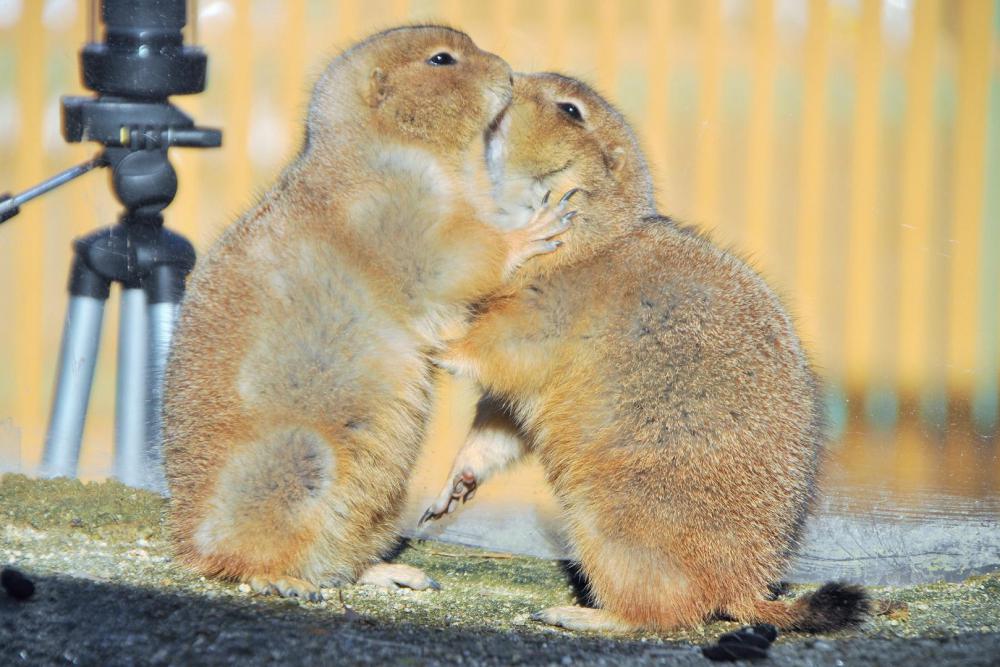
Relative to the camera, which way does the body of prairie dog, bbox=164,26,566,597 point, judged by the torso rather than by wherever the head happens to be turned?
to the viewer's right

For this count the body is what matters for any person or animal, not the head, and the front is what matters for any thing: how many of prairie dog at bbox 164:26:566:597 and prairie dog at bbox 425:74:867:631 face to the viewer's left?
1

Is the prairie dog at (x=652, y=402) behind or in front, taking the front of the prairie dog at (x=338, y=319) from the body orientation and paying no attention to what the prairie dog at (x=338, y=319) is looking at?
in front

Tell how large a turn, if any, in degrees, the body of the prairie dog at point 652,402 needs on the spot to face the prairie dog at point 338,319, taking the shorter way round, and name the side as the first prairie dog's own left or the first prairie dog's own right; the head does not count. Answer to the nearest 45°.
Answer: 0° — it already faces it

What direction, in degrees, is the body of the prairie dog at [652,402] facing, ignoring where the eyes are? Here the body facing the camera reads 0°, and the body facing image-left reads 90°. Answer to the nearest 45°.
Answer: approximately 90°

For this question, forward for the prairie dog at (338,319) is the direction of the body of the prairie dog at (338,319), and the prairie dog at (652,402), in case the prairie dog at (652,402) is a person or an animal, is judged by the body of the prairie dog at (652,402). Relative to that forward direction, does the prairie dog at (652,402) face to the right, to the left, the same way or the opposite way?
the opposite way

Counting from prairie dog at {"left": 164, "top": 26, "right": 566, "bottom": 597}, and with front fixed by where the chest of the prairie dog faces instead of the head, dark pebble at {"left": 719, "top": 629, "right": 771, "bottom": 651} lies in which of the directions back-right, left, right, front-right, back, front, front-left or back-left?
front-right
